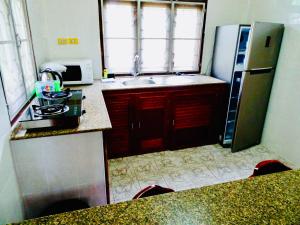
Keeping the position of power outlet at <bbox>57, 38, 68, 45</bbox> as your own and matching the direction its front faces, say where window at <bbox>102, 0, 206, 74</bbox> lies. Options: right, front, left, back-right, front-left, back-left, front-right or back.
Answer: left

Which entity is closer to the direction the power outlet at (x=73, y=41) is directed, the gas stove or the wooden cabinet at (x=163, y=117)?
the gas stove

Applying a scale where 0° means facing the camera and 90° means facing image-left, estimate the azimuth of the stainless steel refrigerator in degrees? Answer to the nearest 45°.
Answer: approximately 315°

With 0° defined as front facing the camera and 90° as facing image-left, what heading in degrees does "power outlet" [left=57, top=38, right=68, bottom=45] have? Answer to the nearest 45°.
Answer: approximately 0°

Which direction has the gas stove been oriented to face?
to the viewer's right

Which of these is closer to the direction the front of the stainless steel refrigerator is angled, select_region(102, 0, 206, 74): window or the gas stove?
the gas stove

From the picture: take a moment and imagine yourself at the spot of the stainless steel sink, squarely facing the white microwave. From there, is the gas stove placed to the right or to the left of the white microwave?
left

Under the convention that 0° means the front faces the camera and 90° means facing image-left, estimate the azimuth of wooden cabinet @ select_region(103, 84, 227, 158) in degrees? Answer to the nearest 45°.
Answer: approximately 0°

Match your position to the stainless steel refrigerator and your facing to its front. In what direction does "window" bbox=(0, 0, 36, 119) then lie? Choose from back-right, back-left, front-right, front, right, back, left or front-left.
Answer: right

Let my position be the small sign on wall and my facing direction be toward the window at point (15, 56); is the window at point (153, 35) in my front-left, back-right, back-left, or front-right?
back-left
